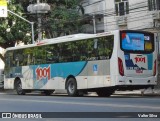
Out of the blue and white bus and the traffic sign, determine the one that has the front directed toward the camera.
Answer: the traffic sign

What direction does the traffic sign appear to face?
toward the camera

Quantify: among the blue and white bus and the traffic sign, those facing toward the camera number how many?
1

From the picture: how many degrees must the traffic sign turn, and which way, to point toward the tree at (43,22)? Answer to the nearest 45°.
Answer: approximately 135° to its left

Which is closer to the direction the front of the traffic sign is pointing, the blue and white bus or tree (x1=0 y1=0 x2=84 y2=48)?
the blue and white bus
